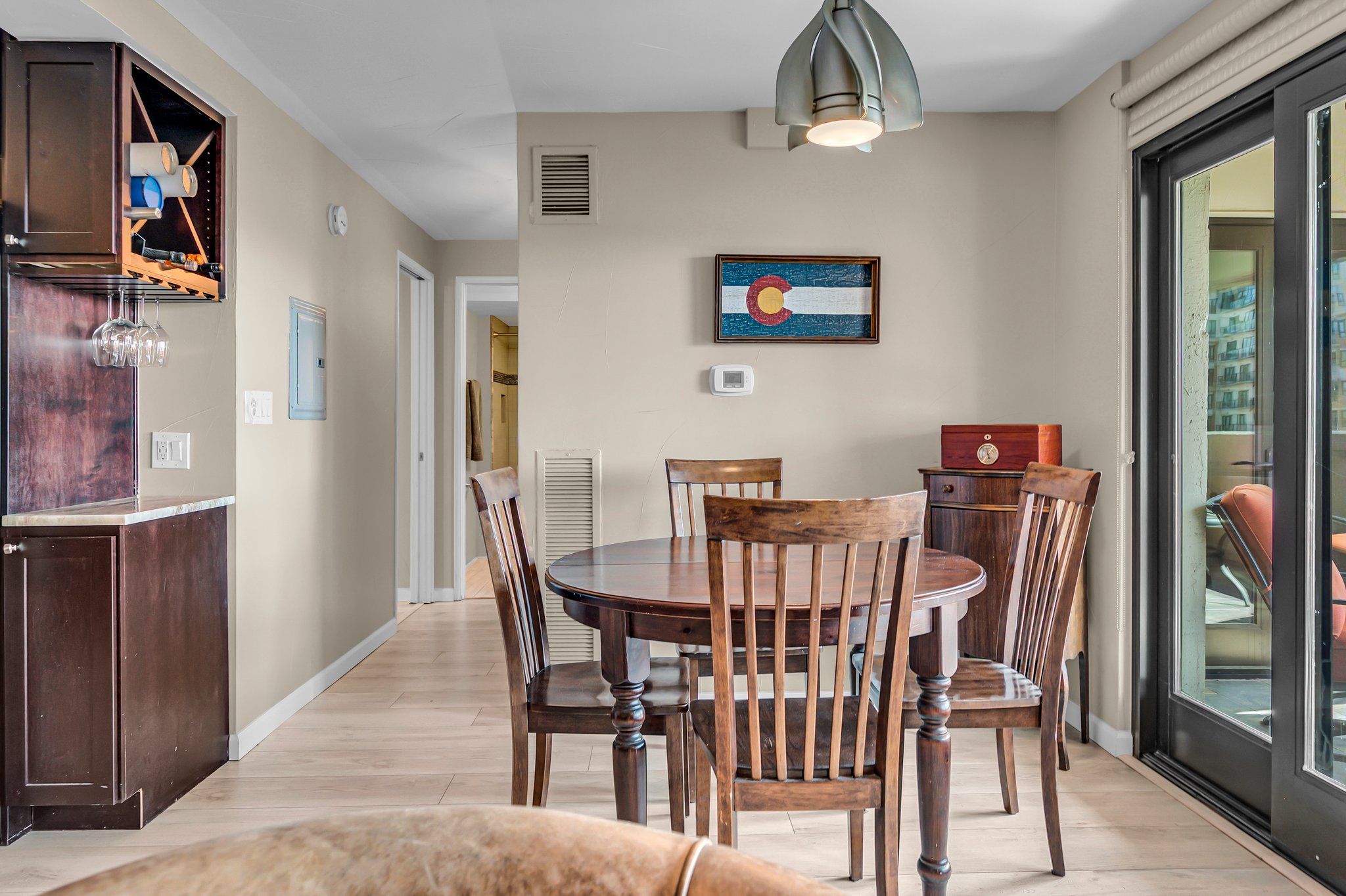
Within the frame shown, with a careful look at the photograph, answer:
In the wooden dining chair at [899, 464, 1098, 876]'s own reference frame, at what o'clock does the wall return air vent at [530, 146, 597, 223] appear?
The wall return air vent is roughly at 1 o'clock from the wooden dining chair.

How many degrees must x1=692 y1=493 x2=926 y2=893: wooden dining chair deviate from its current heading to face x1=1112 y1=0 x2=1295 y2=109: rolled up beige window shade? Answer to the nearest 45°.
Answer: approximately 45° to its right

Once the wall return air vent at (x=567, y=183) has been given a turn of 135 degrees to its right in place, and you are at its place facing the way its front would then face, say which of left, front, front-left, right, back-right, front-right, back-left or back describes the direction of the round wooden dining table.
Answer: back-left

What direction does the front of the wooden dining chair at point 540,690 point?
to the viewer's right

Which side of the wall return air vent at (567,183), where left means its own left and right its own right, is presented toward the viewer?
front

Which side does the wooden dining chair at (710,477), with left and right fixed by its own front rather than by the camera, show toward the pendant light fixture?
front

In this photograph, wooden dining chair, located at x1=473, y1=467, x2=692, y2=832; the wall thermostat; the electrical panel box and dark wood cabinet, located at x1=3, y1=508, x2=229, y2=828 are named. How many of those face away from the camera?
0

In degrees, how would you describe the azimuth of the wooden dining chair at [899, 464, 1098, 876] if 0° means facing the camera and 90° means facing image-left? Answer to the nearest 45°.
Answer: approximately 90°

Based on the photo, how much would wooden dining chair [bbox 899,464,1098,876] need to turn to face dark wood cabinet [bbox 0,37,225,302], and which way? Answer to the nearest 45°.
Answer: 0° — it already faces it

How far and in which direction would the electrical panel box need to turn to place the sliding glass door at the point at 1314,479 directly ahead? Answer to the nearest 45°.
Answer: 0° — it already faces it

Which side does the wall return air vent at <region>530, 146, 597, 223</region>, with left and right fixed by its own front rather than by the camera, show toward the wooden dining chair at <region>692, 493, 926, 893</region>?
front

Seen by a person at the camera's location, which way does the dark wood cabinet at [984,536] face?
facing the viewer and to the left of the viewer

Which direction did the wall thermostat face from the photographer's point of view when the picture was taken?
facing the viewer

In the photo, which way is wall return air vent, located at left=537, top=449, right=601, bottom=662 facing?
toward the camera

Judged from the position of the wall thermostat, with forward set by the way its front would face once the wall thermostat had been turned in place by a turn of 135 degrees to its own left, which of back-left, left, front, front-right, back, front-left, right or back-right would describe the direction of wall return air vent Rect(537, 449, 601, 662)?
back-left

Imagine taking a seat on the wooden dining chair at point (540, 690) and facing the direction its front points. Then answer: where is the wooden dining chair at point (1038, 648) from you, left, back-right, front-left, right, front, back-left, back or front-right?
front

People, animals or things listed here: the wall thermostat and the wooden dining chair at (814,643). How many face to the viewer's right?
0

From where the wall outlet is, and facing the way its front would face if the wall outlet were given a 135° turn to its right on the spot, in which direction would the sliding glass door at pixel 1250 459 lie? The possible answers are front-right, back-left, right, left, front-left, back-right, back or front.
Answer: back

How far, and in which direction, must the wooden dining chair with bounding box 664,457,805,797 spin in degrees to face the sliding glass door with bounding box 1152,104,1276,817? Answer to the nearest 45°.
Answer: approximately 90° to its left

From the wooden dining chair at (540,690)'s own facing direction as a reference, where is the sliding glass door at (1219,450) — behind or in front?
in front

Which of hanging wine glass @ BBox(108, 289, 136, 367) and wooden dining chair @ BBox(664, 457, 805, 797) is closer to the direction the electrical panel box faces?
the wooden dining chair
